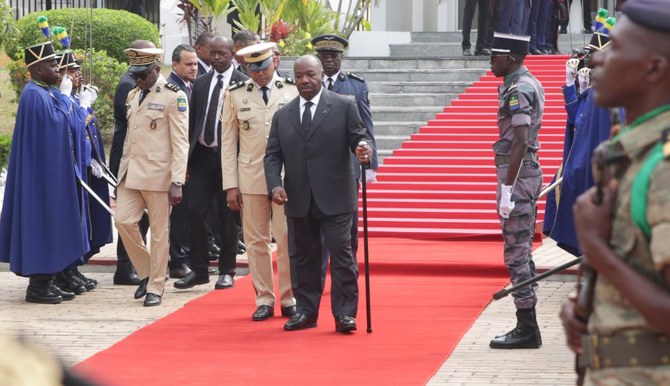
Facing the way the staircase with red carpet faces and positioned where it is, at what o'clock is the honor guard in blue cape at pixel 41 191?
The honor guard in blue cape is roughly at 1 o'clock from the staircase with red carpet.

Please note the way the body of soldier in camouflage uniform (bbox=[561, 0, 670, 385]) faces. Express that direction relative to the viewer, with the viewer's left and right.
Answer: facing to the left of the viewer

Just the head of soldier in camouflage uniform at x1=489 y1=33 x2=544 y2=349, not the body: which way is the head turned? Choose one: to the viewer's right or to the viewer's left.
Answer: to the viewer's left

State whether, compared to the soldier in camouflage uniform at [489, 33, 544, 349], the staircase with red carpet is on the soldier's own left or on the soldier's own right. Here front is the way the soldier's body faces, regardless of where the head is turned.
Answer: on the soldier's own right

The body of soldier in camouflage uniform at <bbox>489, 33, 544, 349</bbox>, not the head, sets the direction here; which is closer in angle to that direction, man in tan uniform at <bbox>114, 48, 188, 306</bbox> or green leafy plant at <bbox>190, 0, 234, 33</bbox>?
the man in tan uniform

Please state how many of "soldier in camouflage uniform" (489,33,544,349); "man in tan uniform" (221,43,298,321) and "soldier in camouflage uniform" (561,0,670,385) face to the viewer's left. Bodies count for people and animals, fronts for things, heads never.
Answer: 2

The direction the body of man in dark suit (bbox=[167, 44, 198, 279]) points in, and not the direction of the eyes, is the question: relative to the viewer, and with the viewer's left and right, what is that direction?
facing the viewer and to the right of the viewer

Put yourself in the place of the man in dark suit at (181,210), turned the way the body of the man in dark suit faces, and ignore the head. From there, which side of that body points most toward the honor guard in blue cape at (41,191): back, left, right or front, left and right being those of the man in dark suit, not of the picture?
right

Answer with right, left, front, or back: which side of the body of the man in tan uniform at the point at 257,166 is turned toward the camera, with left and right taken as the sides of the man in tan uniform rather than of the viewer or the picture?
front

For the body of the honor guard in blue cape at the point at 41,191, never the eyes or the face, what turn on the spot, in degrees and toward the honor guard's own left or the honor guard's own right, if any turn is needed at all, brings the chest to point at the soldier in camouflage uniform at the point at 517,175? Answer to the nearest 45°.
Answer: approximately 45° to the honor guard's own right

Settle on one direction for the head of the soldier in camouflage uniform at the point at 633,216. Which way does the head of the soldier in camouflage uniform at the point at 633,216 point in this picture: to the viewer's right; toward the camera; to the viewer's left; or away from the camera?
to the viewer's left

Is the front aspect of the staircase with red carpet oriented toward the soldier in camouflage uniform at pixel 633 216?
yes

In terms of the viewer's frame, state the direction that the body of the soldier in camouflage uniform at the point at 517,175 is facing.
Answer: to the viewer's left

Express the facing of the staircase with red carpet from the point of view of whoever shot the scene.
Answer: facing the viewer

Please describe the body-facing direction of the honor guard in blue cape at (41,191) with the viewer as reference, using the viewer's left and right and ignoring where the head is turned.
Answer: facing to the right of the viewer
